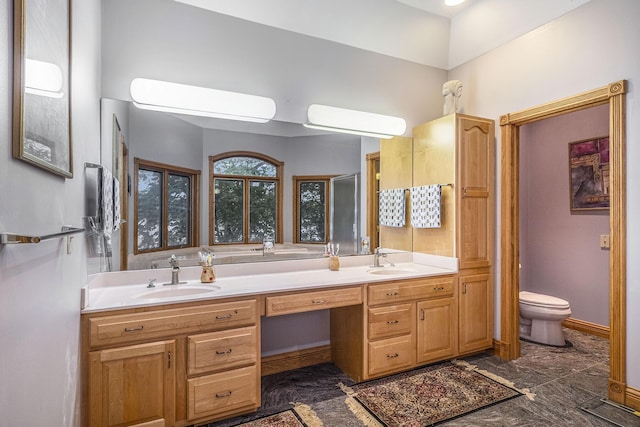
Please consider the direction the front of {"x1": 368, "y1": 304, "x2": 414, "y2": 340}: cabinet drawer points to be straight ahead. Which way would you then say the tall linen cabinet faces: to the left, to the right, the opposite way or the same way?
the same way

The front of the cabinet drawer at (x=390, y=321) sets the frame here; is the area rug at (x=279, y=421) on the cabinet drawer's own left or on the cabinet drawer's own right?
on the cabinet drawer's own right

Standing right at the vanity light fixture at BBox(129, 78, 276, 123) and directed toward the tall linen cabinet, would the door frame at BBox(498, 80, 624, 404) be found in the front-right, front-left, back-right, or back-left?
front-right

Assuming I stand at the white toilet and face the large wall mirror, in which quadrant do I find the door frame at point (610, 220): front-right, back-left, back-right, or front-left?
front-left

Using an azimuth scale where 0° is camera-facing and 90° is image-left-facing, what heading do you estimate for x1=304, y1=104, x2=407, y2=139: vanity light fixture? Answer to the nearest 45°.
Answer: approximately 315°

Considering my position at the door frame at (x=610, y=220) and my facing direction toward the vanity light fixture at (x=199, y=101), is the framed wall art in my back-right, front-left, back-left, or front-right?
back-right

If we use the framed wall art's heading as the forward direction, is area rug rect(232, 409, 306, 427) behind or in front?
in front

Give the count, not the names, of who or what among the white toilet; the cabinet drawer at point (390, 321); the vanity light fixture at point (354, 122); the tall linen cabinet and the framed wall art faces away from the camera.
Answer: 0

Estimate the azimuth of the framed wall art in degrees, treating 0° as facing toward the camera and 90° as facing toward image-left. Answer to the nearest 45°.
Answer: approximately 45°
